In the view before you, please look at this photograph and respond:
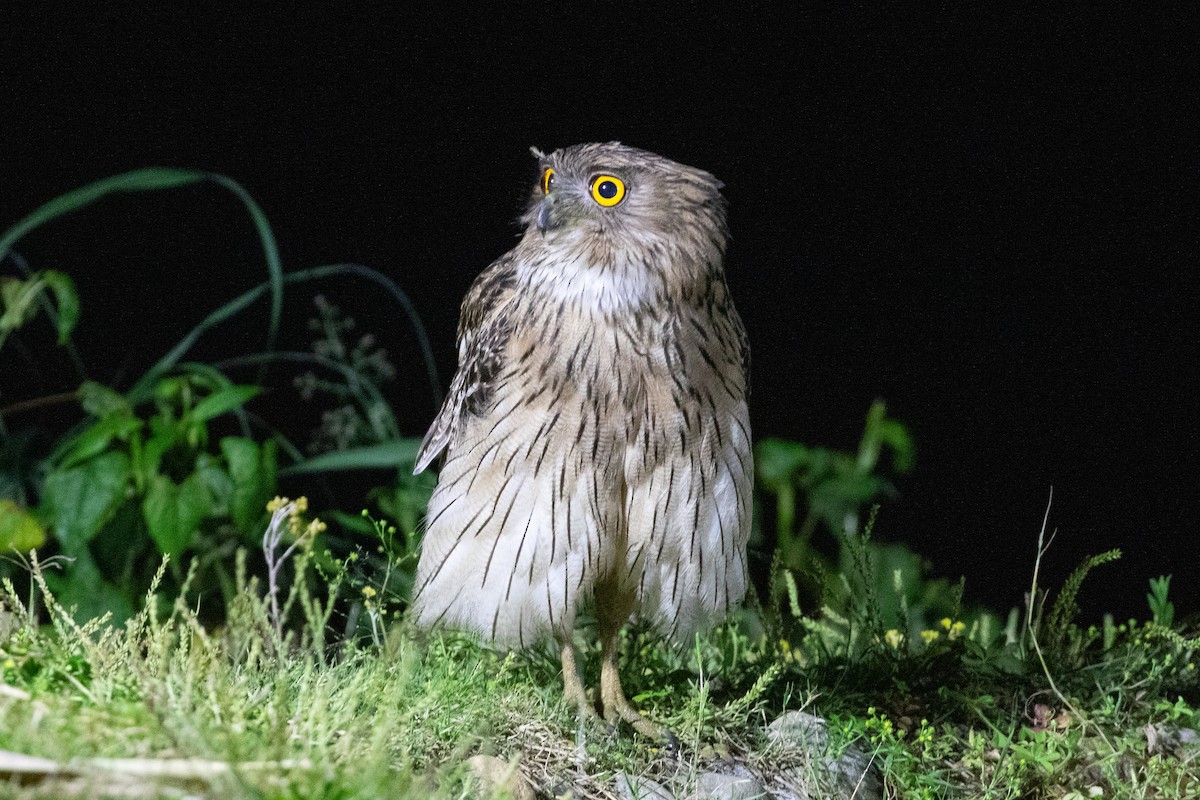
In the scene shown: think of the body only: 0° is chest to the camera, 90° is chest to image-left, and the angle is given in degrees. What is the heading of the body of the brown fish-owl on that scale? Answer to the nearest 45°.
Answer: approximately 0°
